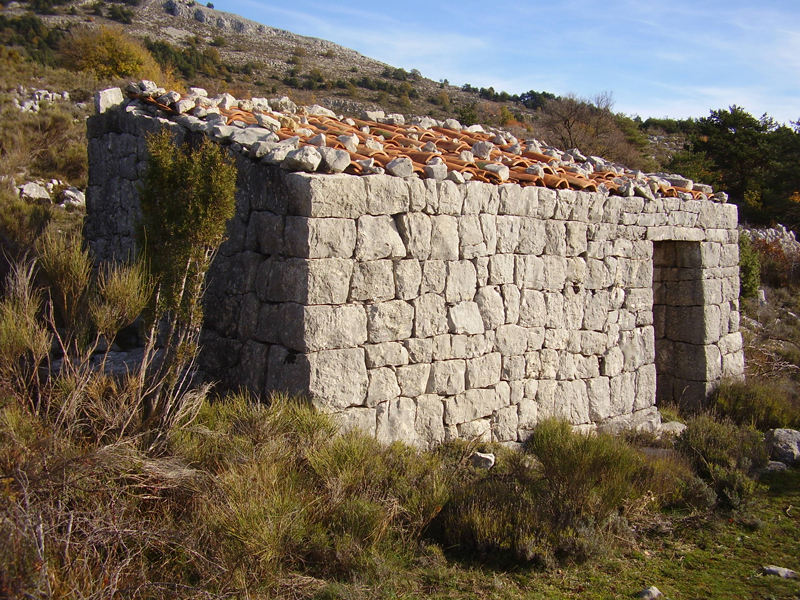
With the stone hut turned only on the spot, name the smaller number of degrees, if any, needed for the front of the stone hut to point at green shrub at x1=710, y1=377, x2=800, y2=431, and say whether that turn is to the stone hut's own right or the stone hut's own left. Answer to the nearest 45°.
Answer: approximately 90° to the stone hut's own left

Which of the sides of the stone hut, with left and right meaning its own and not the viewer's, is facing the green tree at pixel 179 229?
right

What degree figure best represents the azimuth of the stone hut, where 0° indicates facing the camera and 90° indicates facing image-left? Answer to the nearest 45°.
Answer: approximately 315°

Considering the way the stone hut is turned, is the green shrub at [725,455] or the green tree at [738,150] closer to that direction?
the green shrub

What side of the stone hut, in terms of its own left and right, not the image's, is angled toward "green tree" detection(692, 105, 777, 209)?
left

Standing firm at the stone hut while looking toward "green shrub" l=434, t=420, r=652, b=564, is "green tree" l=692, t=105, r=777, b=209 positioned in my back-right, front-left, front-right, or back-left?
back-left

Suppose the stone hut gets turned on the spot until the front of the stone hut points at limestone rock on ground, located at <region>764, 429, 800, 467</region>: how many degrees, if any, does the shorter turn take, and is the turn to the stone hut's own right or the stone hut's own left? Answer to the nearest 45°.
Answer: approximately 45° to the stone hut's own left

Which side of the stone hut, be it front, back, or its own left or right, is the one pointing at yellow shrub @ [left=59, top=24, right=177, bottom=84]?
back
